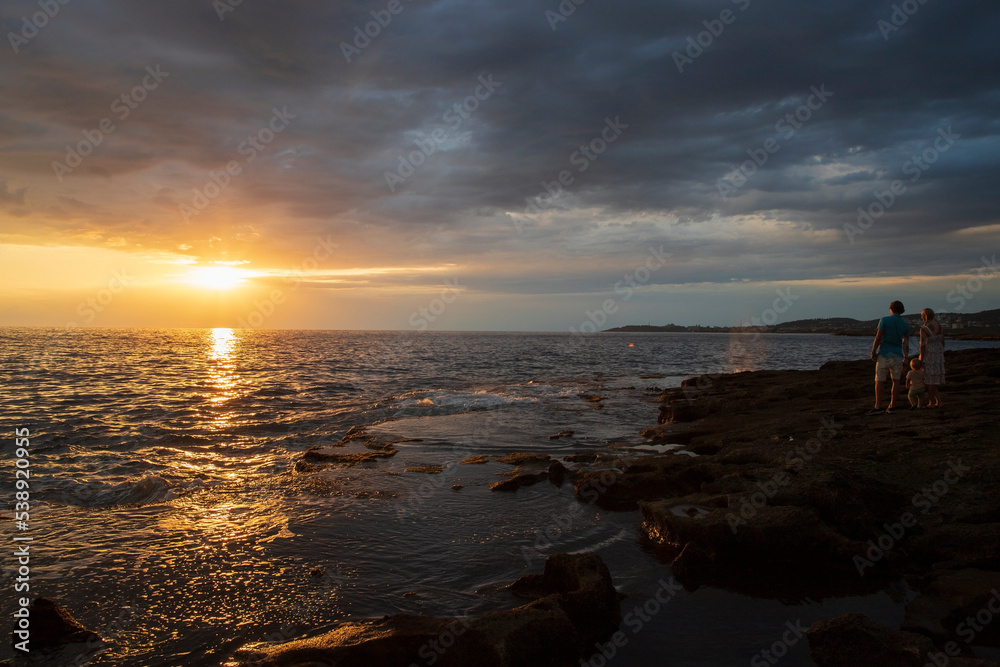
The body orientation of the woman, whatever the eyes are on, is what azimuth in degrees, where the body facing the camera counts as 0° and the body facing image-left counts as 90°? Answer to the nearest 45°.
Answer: approximately 135°

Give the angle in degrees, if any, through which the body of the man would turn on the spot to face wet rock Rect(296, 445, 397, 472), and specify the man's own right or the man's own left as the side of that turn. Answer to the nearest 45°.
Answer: approximately 90° to the man's own left

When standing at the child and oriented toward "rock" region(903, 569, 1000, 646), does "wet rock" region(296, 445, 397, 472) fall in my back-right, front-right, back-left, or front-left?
front-right

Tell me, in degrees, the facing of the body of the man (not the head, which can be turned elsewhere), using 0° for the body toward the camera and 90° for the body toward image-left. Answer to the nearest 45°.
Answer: approximately 135°

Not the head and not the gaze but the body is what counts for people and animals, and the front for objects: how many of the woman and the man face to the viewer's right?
0

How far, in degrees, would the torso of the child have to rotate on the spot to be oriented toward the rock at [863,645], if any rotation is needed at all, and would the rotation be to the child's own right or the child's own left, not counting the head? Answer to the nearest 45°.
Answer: approximately 135° to the child's own left

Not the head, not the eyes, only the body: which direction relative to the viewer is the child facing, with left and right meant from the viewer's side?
facing away from the viewer and to the left of the viewer

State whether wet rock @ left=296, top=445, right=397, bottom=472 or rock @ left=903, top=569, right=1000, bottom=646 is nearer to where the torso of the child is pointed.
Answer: the wet rock

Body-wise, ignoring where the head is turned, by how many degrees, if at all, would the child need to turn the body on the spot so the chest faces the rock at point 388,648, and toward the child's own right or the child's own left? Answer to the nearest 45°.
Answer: approximately 135° to the child's own left

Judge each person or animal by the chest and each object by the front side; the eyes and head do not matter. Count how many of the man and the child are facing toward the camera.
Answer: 0

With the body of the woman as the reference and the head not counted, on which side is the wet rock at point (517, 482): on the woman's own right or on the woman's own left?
on the woman's own left

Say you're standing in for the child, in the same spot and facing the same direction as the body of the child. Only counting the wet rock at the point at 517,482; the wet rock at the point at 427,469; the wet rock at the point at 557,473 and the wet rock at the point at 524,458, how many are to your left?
4

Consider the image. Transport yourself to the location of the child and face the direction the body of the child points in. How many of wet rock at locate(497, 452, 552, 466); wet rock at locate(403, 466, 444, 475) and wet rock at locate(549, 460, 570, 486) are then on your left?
3
